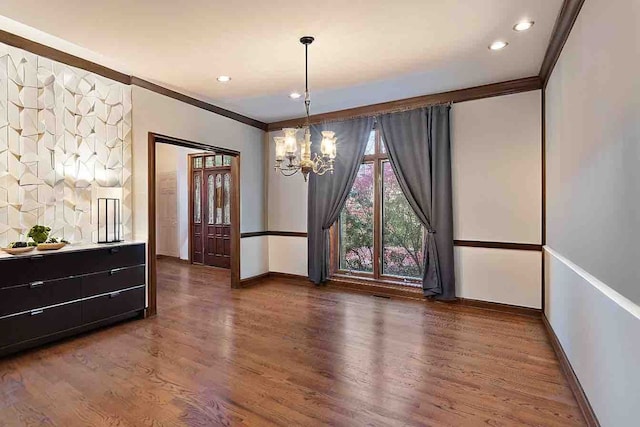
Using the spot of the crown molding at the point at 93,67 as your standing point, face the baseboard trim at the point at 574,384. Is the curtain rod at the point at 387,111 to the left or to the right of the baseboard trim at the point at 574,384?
left

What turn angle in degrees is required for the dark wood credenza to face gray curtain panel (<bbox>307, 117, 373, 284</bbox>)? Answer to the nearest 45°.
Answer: approximately 45° to its left

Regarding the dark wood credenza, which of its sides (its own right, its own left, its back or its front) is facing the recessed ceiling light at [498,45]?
front

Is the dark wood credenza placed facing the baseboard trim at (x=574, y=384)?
yes

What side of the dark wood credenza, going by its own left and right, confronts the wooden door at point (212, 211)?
left

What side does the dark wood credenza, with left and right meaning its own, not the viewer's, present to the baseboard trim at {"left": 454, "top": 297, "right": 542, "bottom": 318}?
front

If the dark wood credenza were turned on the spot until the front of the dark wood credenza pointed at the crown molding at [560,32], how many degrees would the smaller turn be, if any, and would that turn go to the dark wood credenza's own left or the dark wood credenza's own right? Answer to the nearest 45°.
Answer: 0° — it already faces it

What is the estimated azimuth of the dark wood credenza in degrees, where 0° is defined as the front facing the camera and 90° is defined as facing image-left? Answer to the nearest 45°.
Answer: approximately 315°

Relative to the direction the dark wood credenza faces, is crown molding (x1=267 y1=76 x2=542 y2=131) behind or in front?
in front
